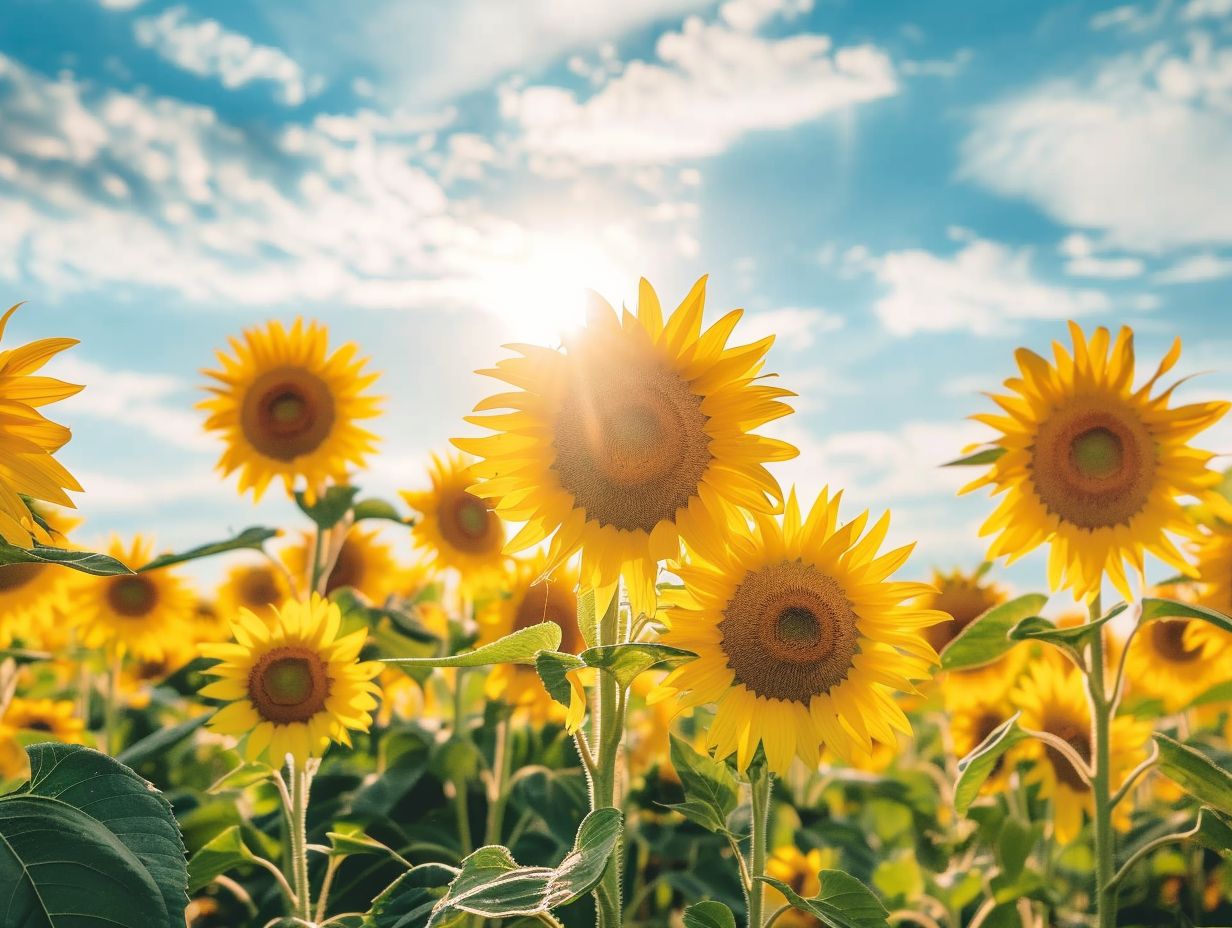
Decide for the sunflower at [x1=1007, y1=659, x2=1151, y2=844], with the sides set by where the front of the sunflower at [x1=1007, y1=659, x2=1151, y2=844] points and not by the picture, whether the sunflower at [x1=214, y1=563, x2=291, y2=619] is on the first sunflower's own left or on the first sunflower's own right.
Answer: on the first sunflower's own right

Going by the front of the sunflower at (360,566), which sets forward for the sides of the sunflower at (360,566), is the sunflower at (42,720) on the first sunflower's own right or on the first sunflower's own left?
on the first sunflower's own right

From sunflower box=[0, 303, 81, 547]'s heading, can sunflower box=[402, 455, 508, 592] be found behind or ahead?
behind

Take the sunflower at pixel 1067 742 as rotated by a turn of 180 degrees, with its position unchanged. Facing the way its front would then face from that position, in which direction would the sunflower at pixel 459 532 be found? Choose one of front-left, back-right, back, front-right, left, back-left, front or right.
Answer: left

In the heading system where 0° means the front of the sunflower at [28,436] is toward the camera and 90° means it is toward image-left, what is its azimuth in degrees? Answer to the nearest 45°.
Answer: approximately 0°

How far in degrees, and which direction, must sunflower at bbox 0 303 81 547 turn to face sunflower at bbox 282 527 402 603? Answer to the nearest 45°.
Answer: approximately 135° to its left

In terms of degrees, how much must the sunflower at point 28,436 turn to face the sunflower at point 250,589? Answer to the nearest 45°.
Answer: approximately 180°

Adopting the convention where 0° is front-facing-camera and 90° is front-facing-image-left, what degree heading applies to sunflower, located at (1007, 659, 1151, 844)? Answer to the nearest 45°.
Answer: approximately 0°

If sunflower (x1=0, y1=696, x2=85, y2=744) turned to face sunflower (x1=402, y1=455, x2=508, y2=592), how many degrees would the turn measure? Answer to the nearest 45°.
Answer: approximately 45° to its left

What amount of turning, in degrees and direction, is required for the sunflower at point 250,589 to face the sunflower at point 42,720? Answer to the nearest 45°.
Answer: approximately 90° to its right

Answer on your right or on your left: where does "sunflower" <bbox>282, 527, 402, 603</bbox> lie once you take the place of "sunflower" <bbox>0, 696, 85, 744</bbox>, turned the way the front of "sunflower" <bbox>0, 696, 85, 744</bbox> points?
on your left
